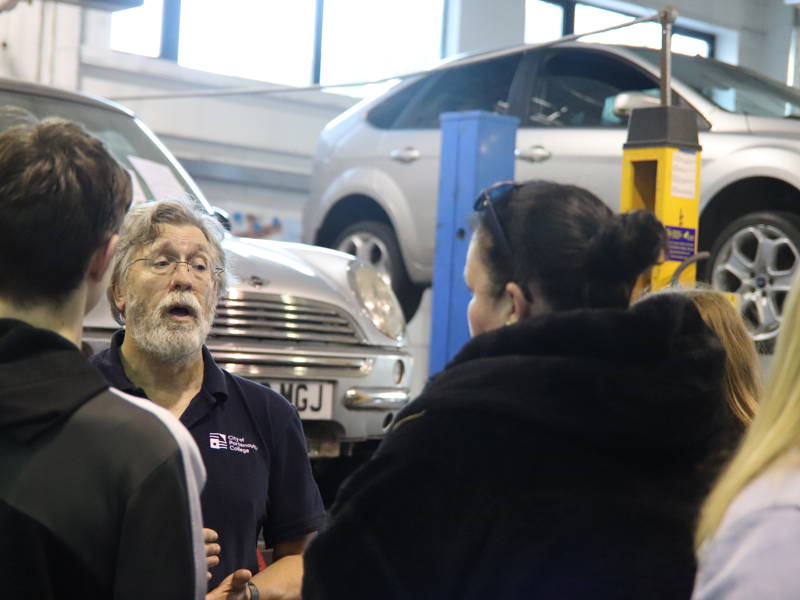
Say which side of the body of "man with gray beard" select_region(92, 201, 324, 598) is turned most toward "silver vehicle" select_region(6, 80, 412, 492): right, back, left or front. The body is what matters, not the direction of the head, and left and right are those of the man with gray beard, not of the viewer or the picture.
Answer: back

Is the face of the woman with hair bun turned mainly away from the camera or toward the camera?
away from the camera

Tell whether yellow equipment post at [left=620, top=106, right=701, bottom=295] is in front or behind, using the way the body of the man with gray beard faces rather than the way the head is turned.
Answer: behind

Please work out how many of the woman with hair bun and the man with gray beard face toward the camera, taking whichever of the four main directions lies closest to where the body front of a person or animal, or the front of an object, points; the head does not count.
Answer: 1

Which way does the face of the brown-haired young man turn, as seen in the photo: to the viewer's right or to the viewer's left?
to the viewer's right

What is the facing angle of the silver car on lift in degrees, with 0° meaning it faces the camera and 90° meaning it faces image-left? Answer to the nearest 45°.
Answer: approximately 315°

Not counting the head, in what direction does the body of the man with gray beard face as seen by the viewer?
toward the camera

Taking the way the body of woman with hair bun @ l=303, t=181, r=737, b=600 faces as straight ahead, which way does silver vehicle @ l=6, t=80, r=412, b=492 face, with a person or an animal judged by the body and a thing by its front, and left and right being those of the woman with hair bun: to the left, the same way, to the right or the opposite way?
the opposite way

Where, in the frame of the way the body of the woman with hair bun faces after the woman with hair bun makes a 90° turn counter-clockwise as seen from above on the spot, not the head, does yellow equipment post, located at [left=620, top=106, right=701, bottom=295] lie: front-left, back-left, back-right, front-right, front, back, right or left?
back-right

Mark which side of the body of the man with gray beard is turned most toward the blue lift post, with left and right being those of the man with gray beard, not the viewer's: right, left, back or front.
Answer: back

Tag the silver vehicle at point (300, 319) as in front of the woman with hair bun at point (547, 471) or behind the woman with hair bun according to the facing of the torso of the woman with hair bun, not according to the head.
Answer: in front

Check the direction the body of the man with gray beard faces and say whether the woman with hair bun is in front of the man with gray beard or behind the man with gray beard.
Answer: in front

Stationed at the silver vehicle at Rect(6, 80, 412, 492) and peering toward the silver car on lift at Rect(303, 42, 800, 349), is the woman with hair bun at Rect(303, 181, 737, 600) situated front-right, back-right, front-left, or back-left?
back-right

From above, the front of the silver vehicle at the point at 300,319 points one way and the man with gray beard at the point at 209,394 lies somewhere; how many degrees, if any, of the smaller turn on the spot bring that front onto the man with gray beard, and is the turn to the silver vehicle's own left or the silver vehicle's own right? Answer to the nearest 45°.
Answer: approximately 45° to the silver vehicle's own right

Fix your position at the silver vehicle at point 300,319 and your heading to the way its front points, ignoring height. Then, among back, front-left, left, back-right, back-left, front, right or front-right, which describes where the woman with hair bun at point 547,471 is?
front-right
